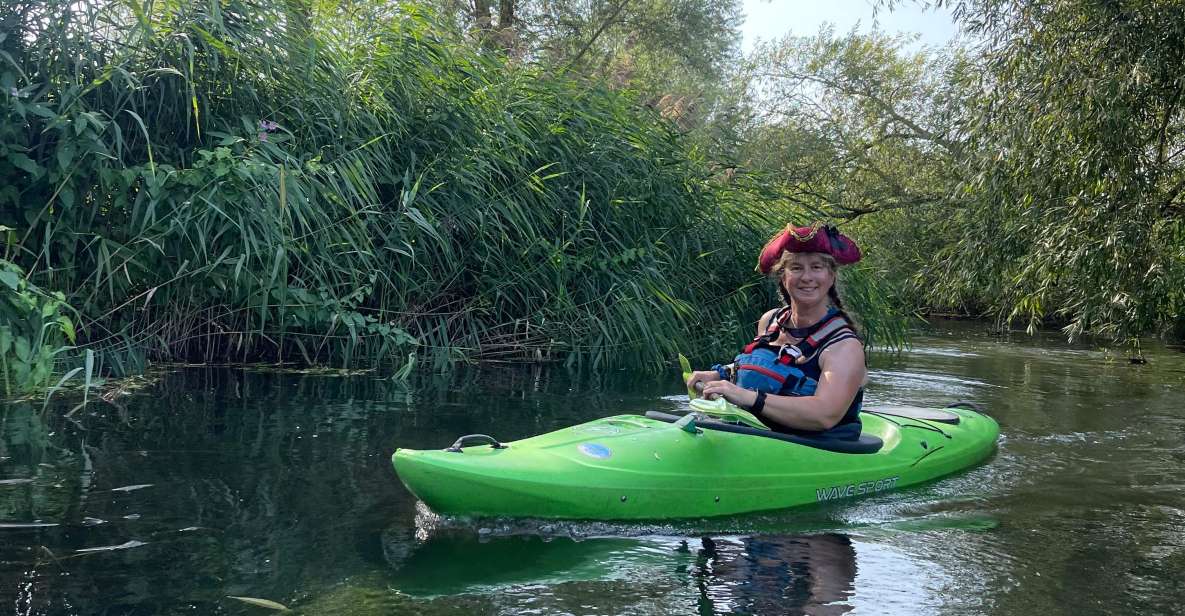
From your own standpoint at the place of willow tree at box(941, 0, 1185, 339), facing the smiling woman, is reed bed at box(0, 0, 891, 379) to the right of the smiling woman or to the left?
right

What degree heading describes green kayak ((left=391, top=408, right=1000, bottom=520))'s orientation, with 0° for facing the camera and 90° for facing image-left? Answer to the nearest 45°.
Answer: approximately 45°

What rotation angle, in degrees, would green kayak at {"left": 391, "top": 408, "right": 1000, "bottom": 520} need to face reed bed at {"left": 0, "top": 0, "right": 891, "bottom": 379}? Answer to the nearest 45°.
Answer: approximately 90° to its right

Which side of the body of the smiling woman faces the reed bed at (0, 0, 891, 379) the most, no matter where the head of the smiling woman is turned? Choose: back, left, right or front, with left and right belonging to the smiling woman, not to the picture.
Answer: right

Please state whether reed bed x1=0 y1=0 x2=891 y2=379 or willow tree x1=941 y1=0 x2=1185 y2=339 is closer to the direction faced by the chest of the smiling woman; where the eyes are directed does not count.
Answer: the reed bed

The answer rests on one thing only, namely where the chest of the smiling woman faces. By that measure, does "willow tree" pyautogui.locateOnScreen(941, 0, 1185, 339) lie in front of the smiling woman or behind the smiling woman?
behind

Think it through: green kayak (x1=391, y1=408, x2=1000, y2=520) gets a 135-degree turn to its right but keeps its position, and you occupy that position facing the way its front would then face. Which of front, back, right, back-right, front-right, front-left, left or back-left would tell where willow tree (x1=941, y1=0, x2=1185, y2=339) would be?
front-right
